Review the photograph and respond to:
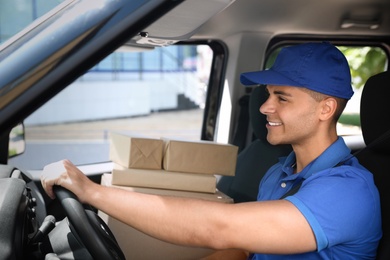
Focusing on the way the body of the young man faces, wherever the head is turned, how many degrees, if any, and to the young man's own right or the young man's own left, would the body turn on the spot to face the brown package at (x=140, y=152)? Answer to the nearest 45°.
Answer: approximately 45° to the young man's own right

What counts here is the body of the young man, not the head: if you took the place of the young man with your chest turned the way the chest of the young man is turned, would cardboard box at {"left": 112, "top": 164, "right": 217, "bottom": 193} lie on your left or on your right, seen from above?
on your right

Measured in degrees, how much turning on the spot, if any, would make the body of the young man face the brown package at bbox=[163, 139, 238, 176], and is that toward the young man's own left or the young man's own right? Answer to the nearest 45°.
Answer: approximately 90° to the young man's own right

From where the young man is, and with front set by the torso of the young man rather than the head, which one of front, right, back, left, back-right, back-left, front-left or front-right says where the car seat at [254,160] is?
right

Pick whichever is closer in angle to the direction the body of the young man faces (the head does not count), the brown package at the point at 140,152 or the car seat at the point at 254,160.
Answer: the brown package

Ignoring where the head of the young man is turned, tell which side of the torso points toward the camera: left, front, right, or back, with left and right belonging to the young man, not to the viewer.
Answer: left

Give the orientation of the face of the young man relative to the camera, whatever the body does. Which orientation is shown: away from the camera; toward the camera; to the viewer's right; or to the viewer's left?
to the viewer's left
